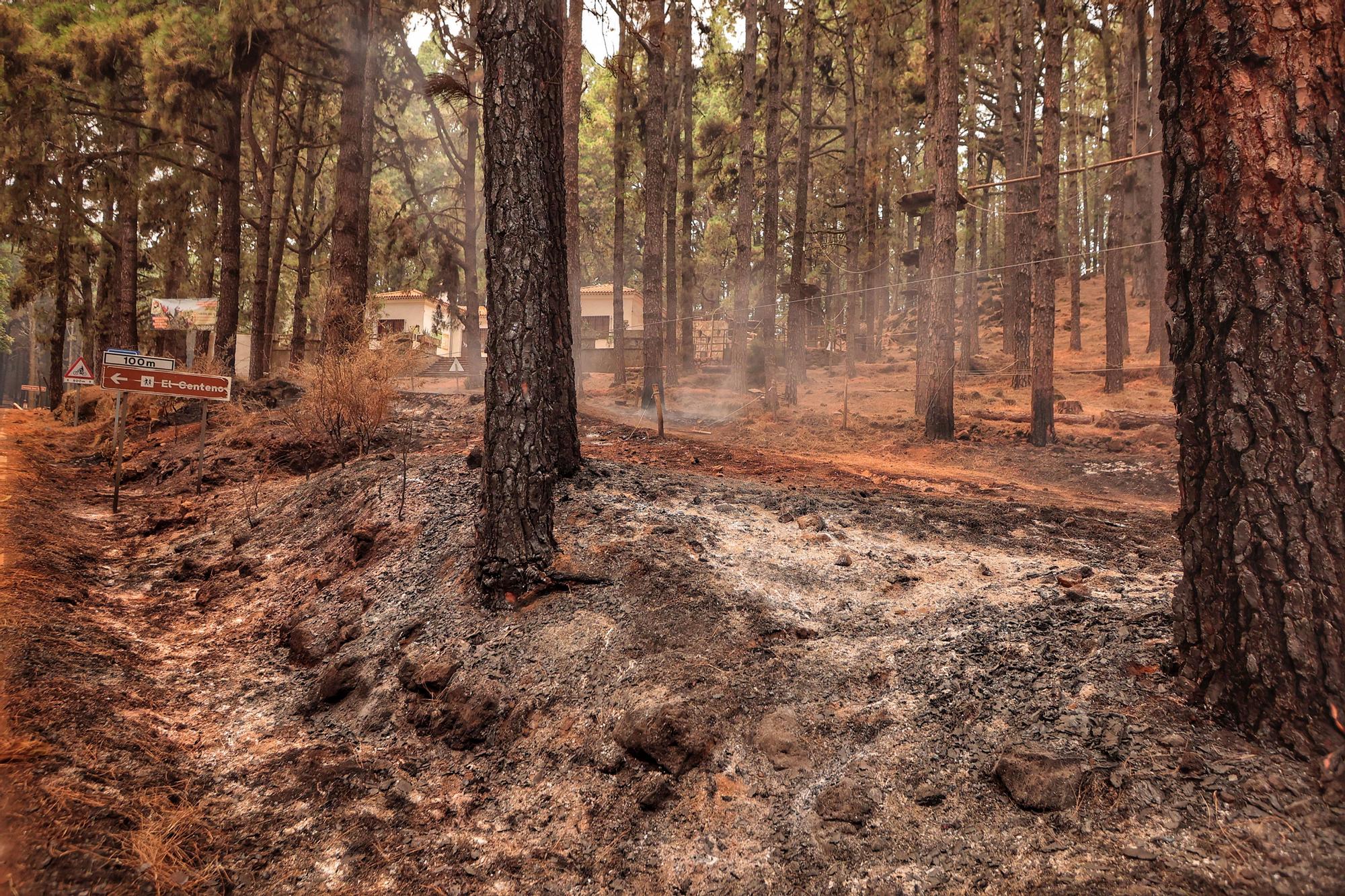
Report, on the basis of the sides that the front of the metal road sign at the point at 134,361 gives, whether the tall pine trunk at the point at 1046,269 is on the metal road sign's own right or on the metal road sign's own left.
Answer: on the metal road sign's own left

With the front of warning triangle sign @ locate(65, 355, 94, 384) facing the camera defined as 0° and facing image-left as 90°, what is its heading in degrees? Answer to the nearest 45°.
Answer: approximately 0°

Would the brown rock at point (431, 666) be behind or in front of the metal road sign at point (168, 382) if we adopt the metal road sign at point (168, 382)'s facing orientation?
in front

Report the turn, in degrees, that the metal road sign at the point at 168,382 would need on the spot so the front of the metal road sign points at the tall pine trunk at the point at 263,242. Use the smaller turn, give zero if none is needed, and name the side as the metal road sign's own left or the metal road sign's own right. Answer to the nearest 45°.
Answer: approximately 180°

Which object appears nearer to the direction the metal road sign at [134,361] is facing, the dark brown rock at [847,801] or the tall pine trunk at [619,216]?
the dark brown rock

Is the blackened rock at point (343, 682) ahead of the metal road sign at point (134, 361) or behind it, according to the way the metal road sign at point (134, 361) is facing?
ahead
